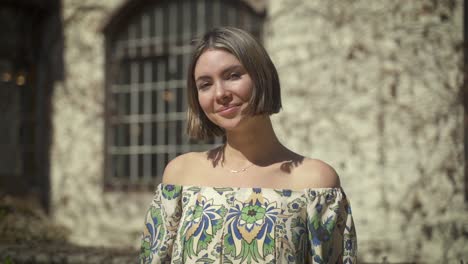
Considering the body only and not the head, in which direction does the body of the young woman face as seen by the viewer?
toward the camera
